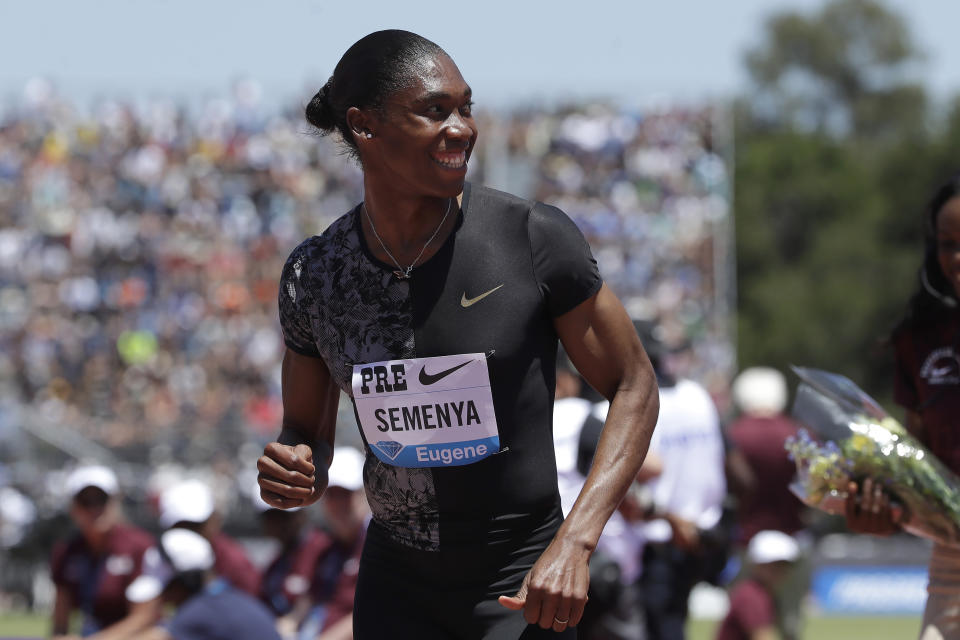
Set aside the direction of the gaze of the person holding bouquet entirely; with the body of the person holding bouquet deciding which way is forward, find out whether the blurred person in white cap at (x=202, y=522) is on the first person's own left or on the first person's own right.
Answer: on the first person's own right

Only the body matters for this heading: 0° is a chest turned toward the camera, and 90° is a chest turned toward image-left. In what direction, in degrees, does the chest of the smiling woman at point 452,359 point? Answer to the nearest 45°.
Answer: approximately 0°

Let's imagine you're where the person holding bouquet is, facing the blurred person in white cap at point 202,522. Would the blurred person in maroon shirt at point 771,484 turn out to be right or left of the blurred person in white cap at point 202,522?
right

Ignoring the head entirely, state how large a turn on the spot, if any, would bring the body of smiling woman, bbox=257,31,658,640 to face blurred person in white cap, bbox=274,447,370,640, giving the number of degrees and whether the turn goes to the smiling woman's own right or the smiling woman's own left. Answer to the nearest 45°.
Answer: approximately 180°

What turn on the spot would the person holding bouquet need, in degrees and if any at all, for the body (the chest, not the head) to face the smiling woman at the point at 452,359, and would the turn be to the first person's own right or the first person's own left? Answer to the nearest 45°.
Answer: approximately 45° to the first person's own right

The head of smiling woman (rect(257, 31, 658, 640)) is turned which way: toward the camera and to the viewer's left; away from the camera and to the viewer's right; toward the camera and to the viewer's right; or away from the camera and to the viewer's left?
toward the camera and to the viewer's right

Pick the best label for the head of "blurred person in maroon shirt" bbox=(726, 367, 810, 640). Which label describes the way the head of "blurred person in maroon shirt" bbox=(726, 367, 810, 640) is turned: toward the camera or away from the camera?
away from the camera

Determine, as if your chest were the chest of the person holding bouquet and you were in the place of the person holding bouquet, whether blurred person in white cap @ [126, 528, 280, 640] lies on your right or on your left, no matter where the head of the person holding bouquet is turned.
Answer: on your right

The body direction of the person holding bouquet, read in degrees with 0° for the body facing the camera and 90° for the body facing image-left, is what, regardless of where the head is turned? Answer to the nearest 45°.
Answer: approximately 0°
